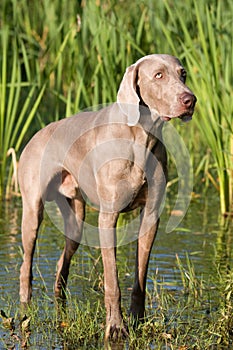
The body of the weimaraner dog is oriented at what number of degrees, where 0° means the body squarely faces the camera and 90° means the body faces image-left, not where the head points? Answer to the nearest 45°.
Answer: approximately 315°
